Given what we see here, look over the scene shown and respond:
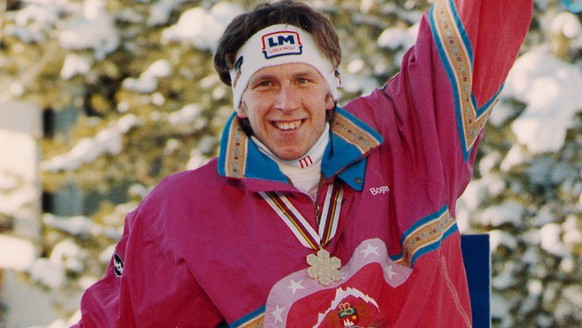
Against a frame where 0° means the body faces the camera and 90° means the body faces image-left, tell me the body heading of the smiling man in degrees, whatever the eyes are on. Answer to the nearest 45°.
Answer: approximately 0°
